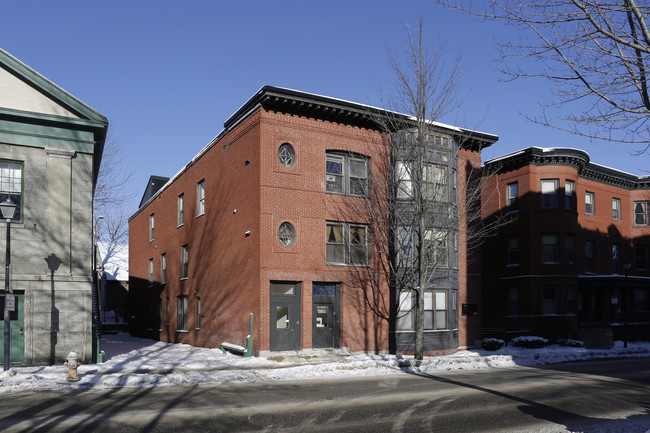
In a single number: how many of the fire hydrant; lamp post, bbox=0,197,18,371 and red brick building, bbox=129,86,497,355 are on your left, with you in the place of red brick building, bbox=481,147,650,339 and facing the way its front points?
0

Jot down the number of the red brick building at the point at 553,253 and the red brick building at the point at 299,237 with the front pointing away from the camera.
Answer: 0

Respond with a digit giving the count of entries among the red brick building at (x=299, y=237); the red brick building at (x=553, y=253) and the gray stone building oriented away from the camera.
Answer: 0

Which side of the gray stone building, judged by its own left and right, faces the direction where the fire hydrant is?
front

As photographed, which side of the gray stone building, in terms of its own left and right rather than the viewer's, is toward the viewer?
front

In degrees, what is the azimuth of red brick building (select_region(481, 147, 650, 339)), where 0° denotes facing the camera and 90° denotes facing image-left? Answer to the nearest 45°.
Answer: approximately 315°

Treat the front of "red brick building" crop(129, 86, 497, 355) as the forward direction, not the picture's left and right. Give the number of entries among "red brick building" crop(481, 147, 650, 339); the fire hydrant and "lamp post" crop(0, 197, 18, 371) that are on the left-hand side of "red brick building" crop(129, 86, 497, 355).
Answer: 1

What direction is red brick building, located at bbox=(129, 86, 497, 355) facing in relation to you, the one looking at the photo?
facing the viewer and to the right of the viewer

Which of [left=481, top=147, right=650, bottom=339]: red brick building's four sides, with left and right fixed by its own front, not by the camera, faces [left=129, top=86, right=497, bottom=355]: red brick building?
right

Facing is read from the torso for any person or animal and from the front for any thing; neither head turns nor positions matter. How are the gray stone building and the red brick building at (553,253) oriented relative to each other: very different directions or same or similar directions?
same or similar directions

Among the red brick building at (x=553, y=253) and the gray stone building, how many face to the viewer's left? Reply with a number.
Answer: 0

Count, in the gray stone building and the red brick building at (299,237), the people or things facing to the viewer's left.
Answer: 0

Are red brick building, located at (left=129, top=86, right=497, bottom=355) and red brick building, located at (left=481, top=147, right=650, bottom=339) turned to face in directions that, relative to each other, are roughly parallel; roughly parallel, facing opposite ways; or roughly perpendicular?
roughly parallel
